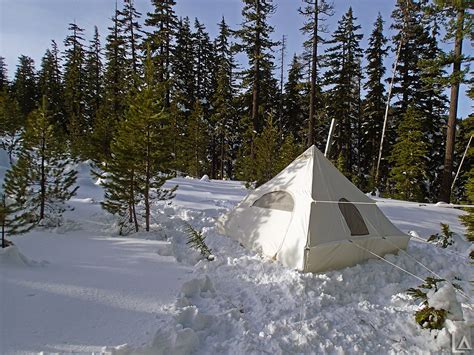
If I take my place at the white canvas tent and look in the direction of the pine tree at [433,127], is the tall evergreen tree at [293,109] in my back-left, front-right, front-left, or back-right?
front-left

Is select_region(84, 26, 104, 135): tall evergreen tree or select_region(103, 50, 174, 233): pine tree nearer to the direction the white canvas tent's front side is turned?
the pine tree

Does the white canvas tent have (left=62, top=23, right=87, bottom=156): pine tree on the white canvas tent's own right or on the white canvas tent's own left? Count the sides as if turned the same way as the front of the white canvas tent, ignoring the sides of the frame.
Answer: on the white canvas tent's own right

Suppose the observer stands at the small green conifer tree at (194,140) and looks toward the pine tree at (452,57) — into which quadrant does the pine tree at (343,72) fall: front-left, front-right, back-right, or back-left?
front-left

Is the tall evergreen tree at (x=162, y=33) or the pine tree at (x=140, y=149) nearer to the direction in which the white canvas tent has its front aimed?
the pine tree
